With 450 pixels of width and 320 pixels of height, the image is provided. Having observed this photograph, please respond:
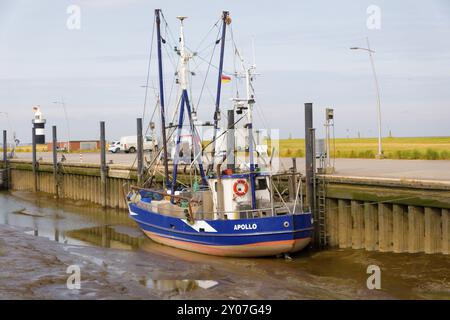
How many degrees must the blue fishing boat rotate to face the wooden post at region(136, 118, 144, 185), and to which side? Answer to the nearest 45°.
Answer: approximately 45° to its right

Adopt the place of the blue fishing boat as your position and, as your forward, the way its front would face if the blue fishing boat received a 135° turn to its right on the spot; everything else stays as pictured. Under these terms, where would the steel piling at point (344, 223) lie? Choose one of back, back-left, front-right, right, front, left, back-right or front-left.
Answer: front

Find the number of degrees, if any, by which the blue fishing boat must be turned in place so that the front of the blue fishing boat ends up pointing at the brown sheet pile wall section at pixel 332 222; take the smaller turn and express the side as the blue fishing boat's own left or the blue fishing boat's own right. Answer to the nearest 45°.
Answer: approximately 135° to the blue fishing boat's own right

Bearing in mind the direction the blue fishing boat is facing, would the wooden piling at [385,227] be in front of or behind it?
behind

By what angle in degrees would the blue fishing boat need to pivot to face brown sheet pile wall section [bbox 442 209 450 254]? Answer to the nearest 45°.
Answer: approximately 180°

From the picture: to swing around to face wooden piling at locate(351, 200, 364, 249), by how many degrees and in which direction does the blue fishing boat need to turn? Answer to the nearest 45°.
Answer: approximately 135° to its right

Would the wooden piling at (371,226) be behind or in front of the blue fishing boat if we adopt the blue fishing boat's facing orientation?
behind

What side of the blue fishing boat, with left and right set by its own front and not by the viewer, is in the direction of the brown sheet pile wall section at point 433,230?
back

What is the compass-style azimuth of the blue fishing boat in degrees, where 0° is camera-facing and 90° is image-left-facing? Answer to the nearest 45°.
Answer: approximately 135°
